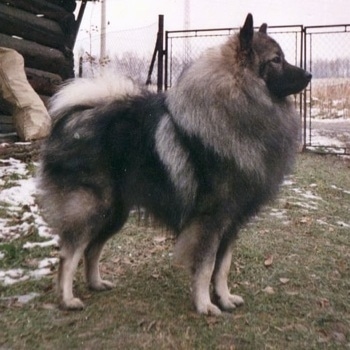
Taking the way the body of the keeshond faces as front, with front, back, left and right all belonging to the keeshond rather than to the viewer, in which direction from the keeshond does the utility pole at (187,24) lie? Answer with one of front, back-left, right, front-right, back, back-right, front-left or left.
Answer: left

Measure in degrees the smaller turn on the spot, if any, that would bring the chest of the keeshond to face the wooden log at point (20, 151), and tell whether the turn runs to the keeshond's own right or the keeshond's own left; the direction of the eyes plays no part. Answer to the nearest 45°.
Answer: approximately 135° to the keeshond's own left

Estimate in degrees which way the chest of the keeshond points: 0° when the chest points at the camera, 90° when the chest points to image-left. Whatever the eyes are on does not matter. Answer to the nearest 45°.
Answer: approximately 270°
